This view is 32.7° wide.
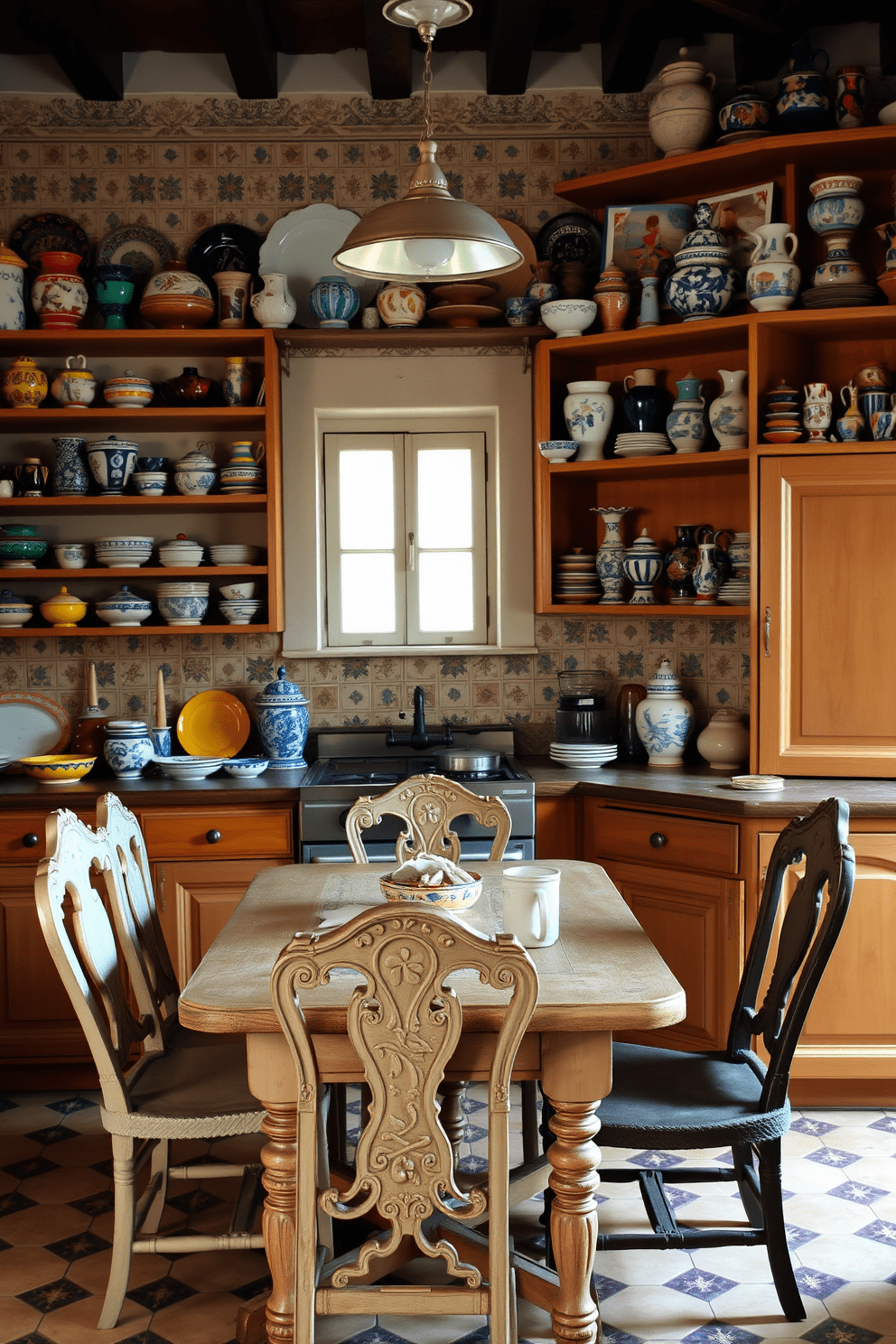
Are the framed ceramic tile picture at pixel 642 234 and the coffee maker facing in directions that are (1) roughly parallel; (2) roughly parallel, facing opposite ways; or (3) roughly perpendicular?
roughly parallel

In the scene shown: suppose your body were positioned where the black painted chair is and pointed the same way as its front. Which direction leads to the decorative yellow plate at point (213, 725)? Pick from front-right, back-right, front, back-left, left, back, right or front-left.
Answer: front-right

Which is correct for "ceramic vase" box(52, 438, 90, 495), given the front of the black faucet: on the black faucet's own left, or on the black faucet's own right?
on the black faucet's own right

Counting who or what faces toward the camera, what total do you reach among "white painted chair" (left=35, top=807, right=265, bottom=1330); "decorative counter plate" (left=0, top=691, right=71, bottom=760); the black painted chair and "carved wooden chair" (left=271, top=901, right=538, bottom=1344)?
1

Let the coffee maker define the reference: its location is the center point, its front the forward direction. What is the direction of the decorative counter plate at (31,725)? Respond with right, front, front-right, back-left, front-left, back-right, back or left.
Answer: right

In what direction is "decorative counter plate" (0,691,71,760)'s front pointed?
toward the camera

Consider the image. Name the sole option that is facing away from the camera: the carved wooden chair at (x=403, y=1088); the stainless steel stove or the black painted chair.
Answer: the carved wooden chair

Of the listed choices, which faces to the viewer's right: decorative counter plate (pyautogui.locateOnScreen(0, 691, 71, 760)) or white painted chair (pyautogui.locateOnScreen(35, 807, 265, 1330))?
the white painted chair

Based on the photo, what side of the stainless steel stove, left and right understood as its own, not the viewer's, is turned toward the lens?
front

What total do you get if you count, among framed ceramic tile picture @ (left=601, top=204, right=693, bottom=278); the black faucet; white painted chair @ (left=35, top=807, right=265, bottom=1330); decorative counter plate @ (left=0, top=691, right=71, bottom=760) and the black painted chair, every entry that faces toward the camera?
3

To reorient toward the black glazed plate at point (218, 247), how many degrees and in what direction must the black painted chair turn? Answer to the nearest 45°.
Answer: approximately 45° to its right

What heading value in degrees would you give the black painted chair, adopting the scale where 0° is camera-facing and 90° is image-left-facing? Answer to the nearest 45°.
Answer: approximately 90°

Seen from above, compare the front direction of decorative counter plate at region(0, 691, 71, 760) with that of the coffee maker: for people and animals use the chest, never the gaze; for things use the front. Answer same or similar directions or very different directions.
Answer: same or similar directions

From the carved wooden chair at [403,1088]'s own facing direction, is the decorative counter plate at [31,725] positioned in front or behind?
in front

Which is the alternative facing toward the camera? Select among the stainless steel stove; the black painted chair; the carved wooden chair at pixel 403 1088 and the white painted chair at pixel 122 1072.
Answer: the stainless steel stove
